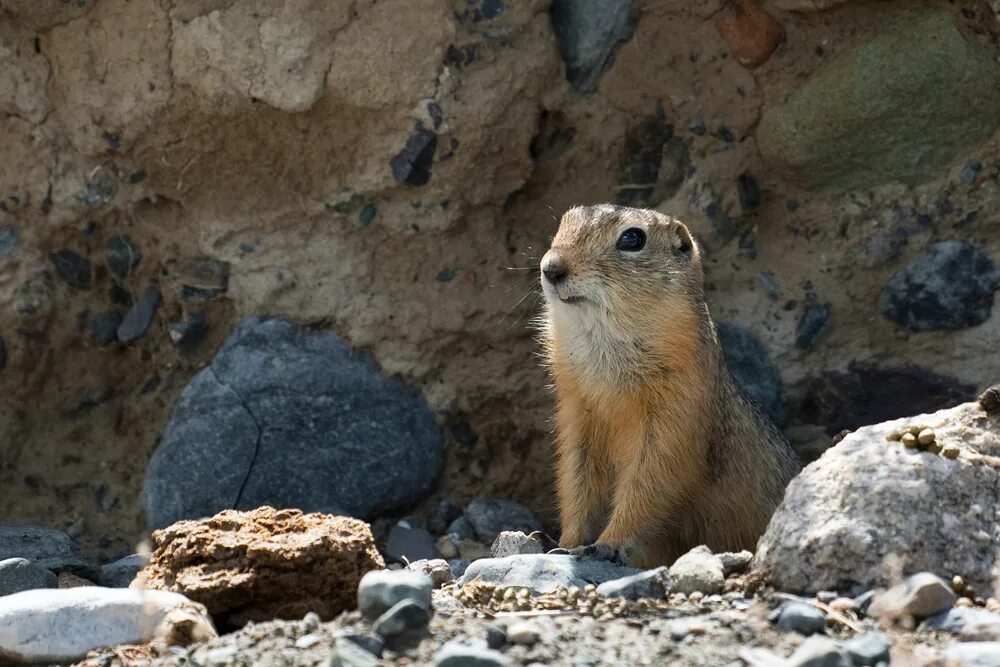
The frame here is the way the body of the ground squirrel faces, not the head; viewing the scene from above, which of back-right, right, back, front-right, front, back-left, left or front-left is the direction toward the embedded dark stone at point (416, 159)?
right

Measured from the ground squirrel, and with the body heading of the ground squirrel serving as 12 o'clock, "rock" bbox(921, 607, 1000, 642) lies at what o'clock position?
The rock is roughly at 10 o'clock from the ground squirrel.

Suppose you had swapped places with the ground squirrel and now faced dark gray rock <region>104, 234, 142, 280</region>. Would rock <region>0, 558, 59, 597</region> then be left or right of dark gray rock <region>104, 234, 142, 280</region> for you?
left

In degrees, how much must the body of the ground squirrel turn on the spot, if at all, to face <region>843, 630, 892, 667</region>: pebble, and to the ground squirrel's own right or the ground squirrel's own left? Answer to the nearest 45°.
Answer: approximately 45° to the ground squirrel's own left

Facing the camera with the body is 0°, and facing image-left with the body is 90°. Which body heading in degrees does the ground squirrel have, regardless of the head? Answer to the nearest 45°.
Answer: approximately 45°

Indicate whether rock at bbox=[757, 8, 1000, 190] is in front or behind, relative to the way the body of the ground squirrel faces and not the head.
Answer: behind

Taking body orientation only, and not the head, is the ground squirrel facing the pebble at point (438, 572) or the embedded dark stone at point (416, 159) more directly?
the pebble

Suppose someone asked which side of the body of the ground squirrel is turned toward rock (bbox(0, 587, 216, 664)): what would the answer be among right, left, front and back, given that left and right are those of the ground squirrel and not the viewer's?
front

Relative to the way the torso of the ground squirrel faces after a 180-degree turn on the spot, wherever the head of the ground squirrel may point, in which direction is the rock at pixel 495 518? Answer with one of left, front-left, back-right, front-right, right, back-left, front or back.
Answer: left

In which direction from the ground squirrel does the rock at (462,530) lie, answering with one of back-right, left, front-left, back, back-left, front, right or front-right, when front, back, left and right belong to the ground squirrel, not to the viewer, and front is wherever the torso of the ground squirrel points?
right

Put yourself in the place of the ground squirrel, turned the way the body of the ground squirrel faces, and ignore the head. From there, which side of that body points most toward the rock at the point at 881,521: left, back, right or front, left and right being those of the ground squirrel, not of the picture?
left

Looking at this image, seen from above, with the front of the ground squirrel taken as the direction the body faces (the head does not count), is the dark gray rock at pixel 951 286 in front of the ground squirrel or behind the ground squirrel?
behind

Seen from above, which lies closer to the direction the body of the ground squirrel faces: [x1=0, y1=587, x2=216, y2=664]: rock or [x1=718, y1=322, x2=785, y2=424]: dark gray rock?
the rock

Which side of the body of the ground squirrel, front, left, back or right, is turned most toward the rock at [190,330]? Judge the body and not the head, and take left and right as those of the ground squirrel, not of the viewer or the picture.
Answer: right

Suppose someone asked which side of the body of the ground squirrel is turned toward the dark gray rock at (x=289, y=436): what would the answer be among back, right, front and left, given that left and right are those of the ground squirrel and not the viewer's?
right

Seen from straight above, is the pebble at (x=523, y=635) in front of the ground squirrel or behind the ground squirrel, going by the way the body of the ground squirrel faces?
in front

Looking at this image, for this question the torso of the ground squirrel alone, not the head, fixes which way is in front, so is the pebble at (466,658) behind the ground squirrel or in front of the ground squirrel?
in front
